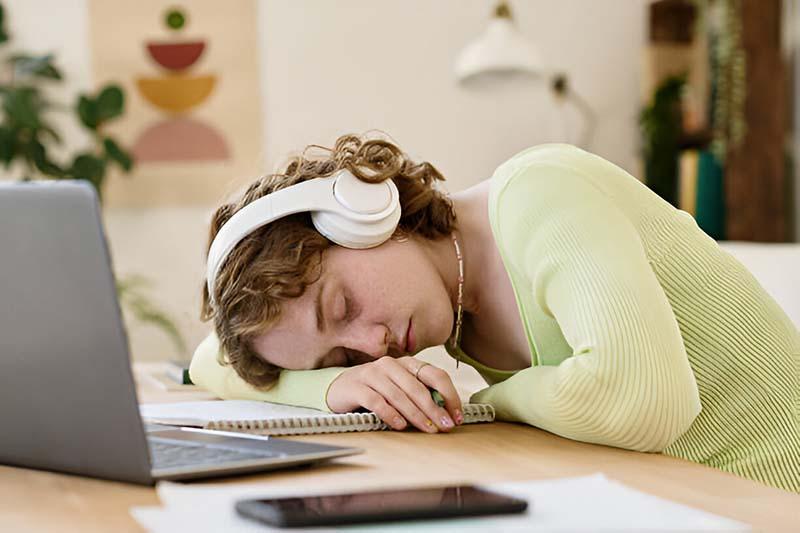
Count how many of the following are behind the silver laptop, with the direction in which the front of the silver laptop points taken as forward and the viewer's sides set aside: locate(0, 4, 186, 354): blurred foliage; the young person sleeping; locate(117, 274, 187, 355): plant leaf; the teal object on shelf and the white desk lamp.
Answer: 0

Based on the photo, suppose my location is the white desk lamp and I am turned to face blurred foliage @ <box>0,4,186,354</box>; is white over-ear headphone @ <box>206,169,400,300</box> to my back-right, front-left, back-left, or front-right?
front-left

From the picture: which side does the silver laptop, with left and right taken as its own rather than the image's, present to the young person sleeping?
front

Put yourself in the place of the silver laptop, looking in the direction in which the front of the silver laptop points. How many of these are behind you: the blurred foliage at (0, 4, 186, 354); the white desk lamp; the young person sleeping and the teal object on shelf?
0

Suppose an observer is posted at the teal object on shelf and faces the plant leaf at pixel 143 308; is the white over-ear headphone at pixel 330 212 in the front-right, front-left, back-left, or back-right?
front-left

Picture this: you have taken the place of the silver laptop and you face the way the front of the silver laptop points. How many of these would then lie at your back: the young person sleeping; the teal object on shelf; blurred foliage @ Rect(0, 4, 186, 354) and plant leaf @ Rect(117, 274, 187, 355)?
0

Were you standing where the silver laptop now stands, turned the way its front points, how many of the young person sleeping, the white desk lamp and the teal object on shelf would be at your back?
0

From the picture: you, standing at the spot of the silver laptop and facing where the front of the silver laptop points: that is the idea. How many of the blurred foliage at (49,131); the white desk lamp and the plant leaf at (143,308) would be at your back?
0

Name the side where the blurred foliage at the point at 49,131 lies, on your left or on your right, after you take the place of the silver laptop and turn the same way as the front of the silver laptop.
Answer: on your left

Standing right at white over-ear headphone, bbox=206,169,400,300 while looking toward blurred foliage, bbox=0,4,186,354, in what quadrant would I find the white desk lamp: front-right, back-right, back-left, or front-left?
front-right

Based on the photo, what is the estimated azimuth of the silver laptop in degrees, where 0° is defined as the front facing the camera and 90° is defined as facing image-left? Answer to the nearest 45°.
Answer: approximately 225°
